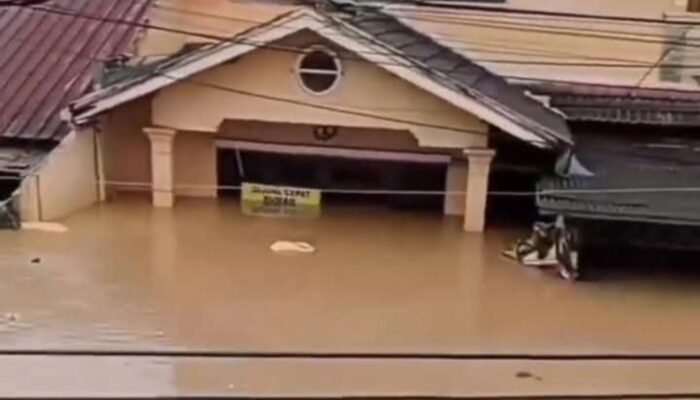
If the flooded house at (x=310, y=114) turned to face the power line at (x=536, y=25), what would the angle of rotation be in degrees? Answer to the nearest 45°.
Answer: approximately 90° to its left

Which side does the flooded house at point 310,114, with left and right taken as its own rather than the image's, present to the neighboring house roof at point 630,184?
left

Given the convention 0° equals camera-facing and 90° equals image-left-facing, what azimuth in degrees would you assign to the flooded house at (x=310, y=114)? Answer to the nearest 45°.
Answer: approximately 0°
